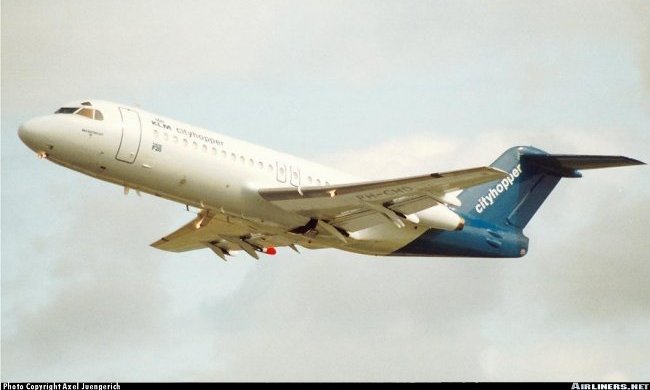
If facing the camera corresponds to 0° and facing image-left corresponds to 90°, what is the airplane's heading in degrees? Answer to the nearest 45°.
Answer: approximately 45°
